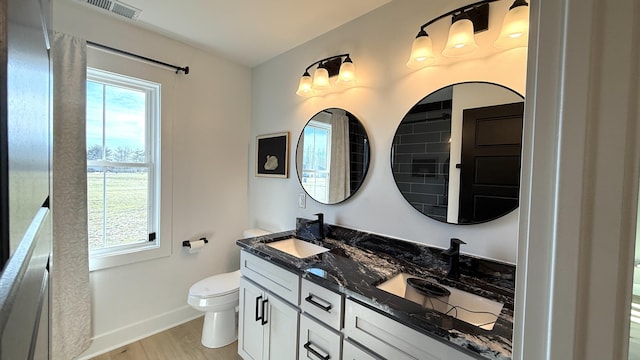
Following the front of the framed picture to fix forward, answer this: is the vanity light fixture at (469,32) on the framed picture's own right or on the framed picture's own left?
on the framed picture's own left

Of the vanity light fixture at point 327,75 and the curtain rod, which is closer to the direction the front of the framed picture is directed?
the curtain rod

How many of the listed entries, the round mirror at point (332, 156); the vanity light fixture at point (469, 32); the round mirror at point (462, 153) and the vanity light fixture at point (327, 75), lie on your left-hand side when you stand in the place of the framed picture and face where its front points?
4

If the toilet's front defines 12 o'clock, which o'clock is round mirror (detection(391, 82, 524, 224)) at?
The round mirror is roughly at 9 o'clock from the toilet.

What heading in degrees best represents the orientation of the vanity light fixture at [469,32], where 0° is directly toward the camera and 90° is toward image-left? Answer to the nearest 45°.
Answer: approximately 45°

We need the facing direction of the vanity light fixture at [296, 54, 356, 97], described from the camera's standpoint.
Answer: facing the viewer and to the left of the viewer

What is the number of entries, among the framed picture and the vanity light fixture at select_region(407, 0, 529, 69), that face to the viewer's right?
0

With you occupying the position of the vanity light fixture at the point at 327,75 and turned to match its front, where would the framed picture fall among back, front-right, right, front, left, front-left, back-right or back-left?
right

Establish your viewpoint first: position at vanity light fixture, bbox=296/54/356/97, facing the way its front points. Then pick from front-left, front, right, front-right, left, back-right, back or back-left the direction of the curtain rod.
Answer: front-right
